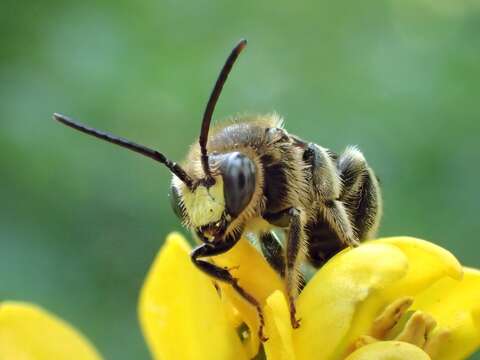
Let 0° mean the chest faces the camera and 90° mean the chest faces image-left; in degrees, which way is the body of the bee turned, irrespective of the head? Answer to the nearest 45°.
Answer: approximately 45°
